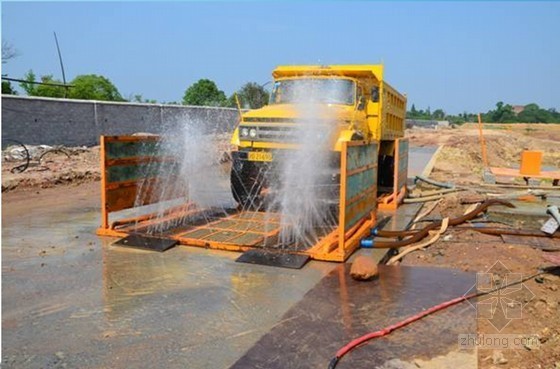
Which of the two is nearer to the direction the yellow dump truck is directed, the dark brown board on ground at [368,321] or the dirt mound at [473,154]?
the dark brown board on ground

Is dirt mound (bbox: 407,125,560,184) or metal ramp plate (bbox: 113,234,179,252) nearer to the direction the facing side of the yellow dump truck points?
the metal ramp plate

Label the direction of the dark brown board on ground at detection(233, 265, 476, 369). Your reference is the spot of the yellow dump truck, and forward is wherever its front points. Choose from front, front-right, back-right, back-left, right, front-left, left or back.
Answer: front-left

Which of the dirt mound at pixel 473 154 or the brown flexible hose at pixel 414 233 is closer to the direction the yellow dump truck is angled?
the brown flexible hose

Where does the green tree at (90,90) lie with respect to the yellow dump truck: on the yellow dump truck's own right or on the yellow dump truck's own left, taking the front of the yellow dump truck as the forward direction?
on the yellow dump truck's own right

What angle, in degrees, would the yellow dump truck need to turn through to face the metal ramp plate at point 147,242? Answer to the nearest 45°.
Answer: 0° — it already faces it

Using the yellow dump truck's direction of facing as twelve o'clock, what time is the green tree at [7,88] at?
The green tree is roughly at 3 o'clock from the yellow dump truck.

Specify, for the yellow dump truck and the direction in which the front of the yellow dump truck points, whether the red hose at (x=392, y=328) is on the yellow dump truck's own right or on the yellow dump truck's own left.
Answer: on the yellow dump truck's own left

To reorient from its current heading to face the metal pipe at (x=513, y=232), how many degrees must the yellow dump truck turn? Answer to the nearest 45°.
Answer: approximately 90° to its left

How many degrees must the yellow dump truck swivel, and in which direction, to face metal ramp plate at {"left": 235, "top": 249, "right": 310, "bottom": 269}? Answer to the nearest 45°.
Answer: approximately 45° to its left

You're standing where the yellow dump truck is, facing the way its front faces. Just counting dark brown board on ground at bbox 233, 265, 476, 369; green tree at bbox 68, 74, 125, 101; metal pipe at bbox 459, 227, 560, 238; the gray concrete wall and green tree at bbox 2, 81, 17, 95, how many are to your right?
3

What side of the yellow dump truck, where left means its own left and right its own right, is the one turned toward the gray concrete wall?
right

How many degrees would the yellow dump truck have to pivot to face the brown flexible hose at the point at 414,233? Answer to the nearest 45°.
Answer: approximately 90° to its left
